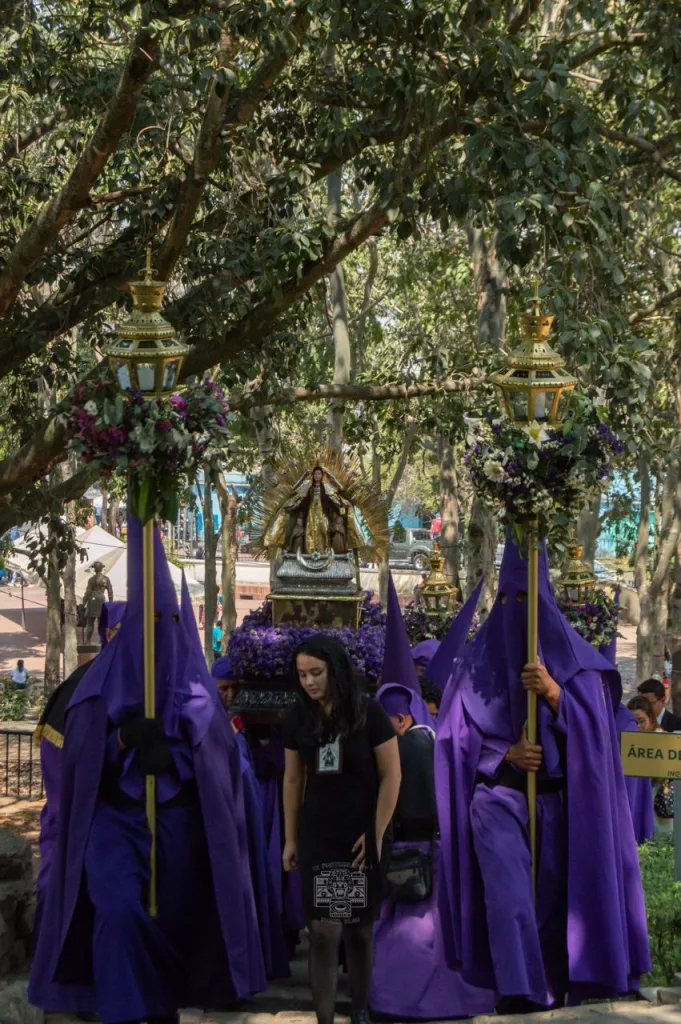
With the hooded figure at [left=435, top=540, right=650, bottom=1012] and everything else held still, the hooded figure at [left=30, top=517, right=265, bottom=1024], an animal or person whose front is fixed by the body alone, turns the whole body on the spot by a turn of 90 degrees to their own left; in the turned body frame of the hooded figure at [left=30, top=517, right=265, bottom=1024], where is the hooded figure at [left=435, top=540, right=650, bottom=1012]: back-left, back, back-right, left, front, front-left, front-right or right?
front

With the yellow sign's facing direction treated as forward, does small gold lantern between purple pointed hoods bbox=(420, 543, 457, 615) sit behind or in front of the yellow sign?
behind

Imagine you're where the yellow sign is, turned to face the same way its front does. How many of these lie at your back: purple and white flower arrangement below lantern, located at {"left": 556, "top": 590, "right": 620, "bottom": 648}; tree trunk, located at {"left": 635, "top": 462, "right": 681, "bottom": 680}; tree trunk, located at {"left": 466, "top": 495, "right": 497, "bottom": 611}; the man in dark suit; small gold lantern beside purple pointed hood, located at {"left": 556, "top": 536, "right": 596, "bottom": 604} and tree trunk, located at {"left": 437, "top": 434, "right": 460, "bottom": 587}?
6

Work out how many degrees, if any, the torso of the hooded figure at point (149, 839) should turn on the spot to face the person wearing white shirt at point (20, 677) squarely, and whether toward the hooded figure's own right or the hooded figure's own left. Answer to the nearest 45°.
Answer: approximately 180°

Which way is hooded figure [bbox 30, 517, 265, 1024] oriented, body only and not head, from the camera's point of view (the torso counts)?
toward the camera

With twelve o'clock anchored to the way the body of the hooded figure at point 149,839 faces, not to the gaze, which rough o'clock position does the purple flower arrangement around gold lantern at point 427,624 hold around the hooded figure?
The purple flower arrangement around gold lantern is roughly at 7 o'clock from the hooded figure.

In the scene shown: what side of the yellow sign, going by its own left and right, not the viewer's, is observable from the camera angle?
front

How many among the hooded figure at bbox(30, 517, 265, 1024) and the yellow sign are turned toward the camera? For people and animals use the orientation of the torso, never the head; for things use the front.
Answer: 2

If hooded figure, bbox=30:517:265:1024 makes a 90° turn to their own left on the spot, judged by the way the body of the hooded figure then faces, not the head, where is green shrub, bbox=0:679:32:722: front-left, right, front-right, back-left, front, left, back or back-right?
left
